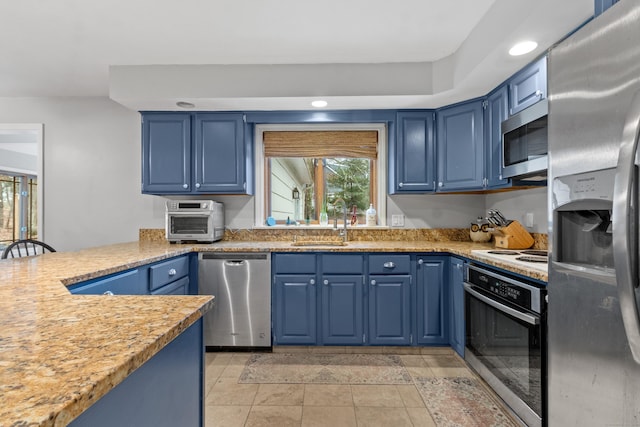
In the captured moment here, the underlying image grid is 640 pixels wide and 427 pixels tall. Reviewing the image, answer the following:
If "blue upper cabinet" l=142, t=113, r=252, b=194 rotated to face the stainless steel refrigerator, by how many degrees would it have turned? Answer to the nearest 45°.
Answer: approximately 45° to its left

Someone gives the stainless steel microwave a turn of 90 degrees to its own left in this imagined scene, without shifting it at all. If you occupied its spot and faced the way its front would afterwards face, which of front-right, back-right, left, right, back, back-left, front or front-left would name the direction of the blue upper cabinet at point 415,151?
back

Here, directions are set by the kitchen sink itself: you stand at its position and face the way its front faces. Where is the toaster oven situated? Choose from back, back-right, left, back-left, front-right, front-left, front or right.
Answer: right

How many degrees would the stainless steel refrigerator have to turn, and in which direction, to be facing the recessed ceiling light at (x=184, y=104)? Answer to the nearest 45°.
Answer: approximately 45° to its right

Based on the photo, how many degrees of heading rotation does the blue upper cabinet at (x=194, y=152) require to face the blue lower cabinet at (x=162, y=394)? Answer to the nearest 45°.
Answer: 0° — it already faces it

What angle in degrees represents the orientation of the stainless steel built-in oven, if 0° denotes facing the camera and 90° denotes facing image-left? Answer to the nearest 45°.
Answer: approximately 45°

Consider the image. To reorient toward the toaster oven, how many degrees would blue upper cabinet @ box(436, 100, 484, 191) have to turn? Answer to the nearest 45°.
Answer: approximately 45° to its right
